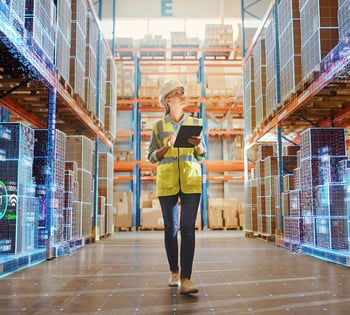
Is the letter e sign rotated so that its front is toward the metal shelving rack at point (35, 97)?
yes

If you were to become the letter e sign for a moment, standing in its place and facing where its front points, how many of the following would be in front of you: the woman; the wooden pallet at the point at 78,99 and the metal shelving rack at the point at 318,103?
3

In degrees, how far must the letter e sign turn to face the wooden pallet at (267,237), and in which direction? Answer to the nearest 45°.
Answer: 0° — it already faces it

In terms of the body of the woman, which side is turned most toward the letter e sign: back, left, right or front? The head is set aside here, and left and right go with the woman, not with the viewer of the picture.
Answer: back

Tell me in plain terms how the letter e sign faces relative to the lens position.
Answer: facing the viewer

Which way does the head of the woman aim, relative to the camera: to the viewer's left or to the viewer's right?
to the viewer's right

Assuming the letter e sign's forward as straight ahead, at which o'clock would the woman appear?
The woman is roughly at 12 o'clock from the letter e sign.

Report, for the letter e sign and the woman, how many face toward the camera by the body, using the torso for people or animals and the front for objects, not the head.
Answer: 2

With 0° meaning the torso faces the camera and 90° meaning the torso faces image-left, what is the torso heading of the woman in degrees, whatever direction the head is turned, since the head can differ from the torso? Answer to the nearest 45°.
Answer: approximately 0°

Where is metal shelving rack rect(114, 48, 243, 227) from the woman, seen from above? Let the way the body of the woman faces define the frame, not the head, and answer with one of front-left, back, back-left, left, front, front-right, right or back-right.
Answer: back
